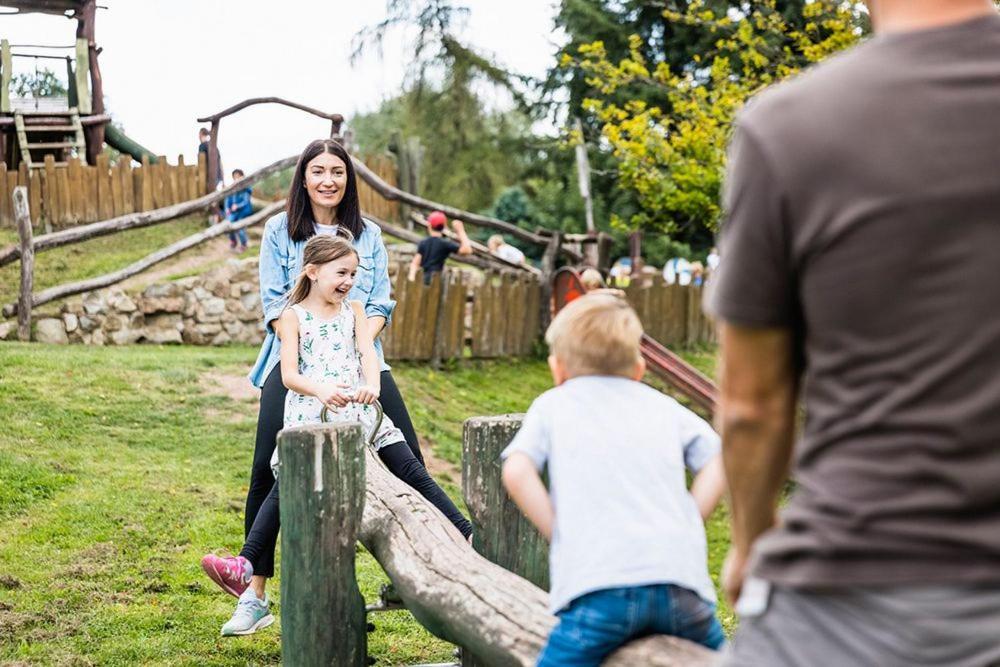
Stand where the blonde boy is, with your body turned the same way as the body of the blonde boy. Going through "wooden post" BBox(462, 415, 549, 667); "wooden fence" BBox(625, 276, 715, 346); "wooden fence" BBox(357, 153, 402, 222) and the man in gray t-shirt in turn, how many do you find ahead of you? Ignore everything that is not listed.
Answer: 3

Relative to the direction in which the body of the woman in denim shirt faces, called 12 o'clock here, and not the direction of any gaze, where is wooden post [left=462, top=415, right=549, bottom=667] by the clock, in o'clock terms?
The wooden post is roughly at 11 o'clock from the woman in denim shirt.

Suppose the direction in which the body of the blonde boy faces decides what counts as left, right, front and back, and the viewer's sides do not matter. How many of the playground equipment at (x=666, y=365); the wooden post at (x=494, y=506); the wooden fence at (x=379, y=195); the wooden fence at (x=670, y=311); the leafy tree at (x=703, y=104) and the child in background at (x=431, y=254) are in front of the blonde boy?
6

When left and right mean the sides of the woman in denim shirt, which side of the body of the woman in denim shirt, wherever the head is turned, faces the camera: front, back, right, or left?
front

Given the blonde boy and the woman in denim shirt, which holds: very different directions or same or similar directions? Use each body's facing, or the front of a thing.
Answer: very different directions

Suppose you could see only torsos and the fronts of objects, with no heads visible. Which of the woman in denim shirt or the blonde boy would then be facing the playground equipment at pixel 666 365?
the blonde boy

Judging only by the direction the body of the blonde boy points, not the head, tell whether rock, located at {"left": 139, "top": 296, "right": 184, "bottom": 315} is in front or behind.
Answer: in front

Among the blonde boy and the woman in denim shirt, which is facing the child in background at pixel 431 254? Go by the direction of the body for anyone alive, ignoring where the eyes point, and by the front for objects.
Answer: the blonde boy

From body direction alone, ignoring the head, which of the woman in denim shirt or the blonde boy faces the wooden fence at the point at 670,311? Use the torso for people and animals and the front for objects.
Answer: the blonde boy

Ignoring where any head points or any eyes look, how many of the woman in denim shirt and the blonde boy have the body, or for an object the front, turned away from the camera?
1

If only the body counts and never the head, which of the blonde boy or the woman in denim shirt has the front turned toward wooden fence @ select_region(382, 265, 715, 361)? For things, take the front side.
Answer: the blonde boy

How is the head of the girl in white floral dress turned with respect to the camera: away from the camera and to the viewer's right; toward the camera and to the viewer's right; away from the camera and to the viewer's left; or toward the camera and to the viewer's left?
toward the camera and to the viewer's right

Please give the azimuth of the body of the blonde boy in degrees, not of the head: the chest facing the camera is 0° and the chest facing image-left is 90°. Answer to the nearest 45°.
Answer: approximately 180°

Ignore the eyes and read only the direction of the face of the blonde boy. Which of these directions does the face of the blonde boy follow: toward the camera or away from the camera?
away from the camera
